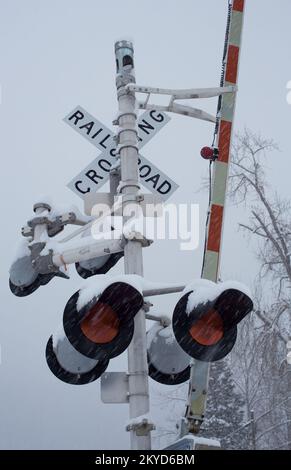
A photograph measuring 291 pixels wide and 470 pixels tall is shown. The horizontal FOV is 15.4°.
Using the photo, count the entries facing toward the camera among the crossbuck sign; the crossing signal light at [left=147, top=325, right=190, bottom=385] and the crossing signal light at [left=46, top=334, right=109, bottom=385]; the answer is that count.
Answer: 1

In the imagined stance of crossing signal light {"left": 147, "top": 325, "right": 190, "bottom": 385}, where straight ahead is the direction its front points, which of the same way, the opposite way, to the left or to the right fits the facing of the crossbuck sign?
the opposite way

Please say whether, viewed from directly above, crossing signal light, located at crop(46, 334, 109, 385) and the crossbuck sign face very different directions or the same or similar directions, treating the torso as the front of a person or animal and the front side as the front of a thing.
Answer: very different directions

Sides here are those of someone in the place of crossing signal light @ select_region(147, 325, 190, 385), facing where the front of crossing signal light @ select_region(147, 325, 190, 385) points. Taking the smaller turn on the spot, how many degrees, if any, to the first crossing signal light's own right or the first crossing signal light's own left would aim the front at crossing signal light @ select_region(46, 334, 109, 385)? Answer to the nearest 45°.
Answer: approximately 135° to the first crossing signal light's own left

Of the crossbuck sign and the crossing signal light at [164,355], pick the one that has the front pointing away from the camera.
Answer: the crossing signal light

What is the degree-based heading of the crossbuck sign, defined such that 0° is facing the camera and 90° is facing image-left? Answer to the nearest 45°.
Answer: approximately 0°

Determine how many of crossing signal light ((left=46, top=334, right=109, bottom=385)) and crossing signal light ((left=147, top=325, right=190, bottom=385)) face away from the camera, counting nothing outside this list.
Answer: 2

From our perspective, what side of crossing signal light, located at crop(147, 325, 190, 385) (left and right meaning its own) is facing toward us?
back

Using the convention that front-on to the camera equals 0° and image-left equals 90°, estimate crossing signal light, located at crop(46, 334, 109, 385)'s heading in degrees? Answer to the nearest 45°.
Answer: approximately 180°
